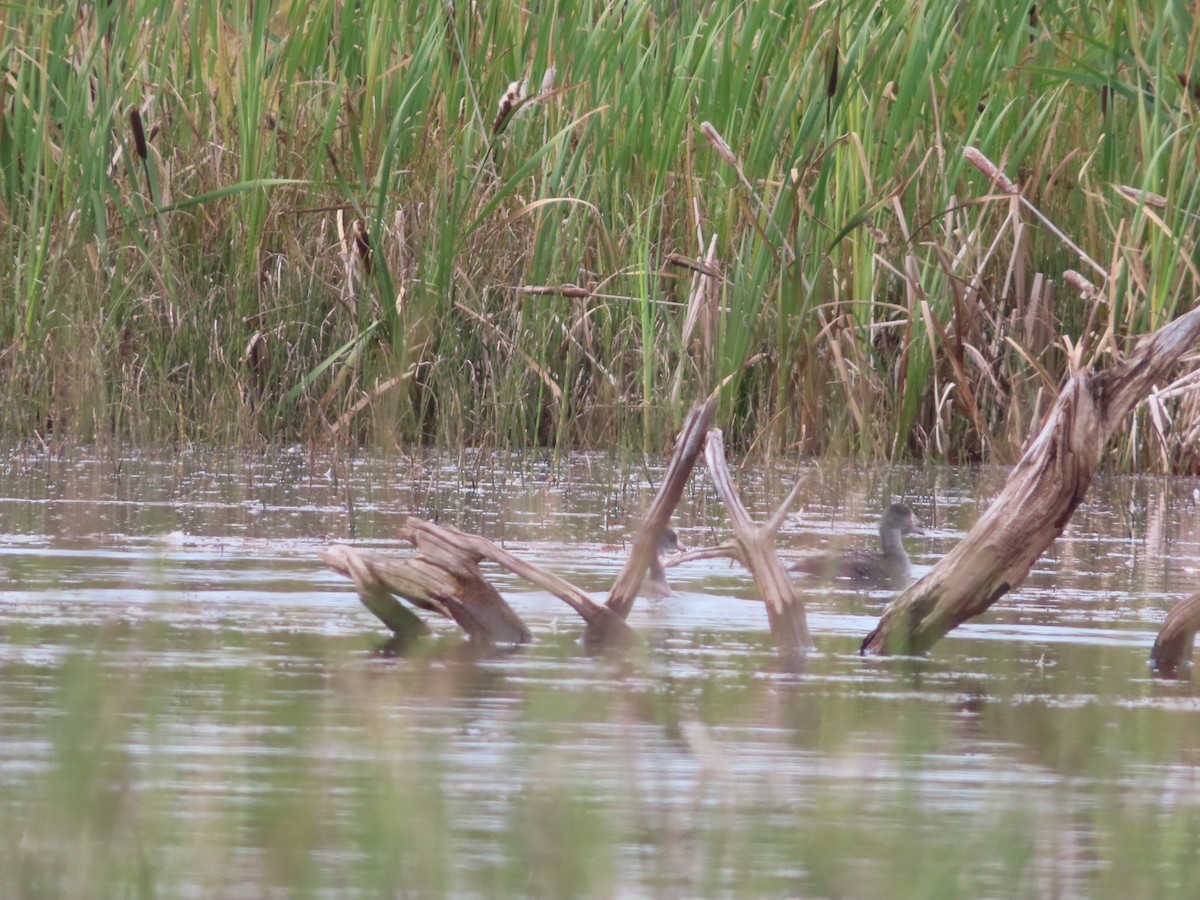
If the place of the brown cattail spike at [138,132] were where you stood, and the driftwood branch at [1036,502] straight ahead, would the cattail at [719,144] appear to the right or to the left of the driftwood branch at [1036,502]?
left

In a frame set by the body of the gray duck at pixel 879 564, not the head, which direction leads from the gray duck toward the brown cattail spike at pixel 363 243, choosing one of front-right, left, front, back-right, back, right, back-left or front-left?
back-left

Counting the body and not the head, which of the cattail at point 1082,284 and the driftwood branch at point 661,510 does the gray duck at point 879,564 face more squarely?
the cattail

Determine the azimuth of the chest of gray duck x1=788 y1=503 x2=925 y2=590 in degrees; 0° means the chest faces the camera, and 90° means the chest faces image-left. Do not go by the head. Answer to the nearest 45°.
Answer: approximately 270°

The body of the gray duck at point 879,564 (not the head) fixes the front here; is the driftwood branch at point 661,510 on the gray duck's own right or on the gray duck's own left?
on the gray duck's own right

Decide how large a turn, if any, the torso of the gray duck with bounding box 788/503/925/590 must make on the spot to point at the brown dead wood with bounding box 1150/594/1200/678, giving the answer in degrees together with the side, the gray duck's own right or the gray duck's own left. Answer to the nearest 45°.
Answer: approximately 90° to the gray duck's own right

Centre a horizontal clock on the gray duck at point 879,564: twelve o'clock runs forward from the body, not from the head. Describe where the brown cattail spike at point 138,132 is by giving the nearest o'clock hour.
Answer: The brown cattail spike is roughly at 7 o'clock from the gray duck.

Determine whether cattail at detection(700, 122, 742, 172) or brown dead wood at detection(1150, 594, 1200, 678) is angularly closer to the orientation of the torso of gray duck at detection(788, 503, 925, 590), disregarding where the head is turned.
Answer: the brown dead wood

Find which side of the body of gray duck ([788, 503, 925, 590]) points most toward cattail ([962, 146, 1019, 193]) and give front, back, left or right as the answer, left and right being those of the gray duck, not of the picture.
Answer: left

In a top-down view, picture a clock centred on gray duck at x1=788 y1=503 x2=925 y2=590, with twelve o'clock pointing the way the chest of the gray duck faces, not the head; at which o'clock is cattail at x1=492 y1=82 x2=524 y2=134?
The cattail is roughly at 8 o'clock from the gray duck.

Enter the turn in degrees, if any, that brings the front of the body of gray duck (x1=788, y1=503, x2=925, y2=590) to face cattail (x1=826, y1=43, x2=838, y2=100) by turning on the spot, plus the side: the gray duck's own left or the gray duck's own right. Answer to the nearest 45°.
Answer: approximately 90° to the gray duck's own left

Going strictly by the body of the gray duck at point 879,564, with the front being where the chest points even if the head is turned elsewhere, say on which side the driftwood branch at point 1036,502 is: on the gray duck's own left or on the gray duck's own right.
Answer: on the gray duck's own right
